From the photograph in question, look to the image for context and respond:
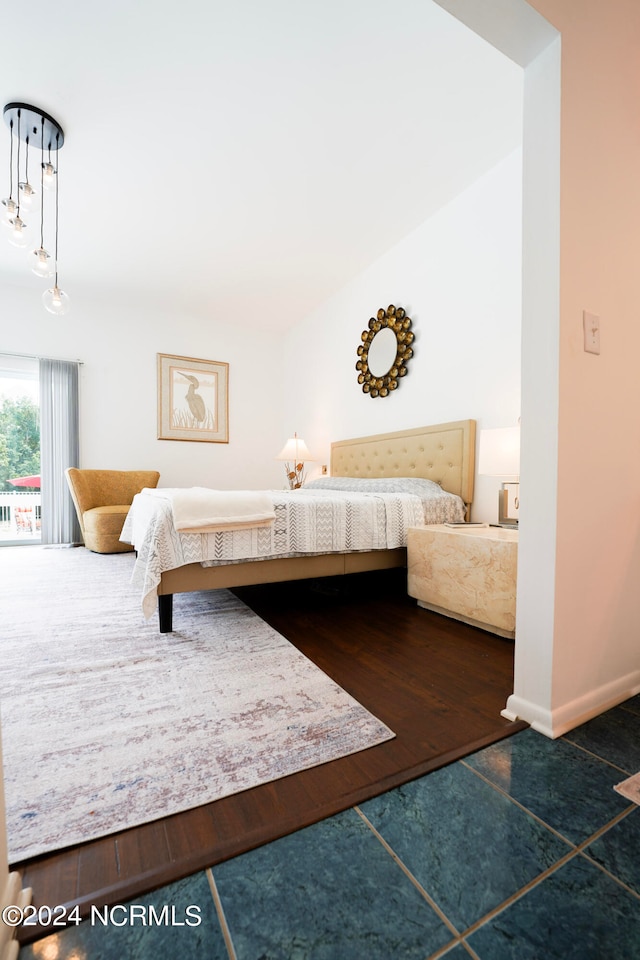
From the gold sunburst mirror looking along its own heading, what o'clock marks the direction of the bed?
The bed is roughly at 11 o'clock from the gold sunburst mirror.

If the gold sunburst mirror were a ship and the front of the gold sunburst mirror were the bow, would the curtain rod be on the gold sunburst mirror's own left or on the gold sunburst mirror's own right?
on the gold sunburst mirror's own right

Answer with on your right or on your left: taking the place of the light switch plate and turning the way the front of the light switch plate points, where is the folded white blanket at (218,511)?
on your right

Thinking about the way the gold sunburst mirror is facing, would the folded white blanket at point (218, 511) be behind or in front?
in front

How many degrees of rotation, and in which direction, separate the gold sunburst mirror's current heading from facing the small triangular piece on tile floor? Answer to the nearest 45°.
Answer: approximately 45° to its left

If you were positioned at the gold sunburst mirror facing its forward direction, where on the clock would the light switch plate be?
The light switch plate is roughly at 10 o'clock from the gold sunburst mirror.

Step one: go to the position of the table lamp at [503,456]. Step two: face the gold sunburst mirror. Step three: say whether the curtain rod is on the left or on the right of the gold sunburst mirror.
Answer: left

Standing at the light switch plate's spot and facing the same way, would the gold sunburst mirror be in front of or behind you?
behind

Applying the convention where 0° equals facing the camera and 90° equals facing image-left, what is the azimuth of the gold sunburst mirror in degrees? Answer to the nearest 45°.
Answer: approximately 45°
